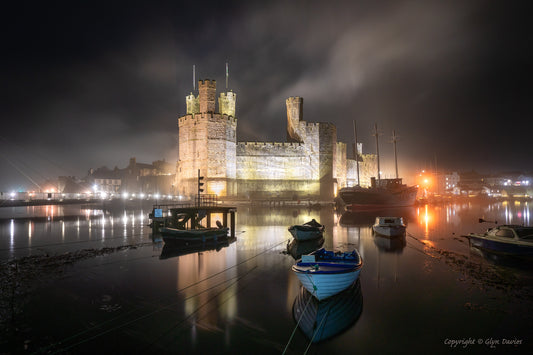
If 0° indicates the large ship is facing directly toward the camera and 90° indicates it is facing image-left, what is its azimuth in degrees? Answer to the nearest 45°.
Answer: approximately 90°

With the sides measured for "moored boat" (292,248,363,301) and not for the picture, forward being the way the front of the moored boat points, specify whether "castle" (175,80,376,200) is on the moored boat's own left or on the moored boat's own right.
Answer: on the moored boat's own right

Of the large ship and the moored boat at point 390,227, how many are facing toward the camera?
1

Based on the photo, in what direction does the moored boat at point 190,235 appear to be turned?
to the viewer's left

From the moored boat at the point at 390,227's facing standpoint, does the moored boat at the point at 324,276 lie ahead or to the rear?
ahead

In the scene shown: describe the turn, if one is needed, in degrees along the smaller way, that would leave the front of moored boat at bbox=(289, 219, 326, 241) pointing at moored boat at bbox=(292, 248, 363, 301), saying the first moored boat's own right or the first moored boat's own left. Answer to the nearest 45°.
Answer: approximately 45° to the first moored boat's own left

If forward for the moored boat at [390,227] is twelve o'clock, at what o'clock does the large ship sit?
The large ship is roughly at 6 o'clock from the moored boat.

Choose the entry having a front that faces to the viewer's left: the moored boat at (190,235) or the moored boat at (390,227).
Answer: the moored boat at (190,235)

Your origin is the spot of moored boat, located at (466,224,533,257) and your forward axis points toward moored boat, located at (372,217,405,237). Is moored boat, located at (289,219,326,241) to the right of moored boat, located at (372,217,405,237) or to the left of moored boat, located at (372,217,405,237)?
left
